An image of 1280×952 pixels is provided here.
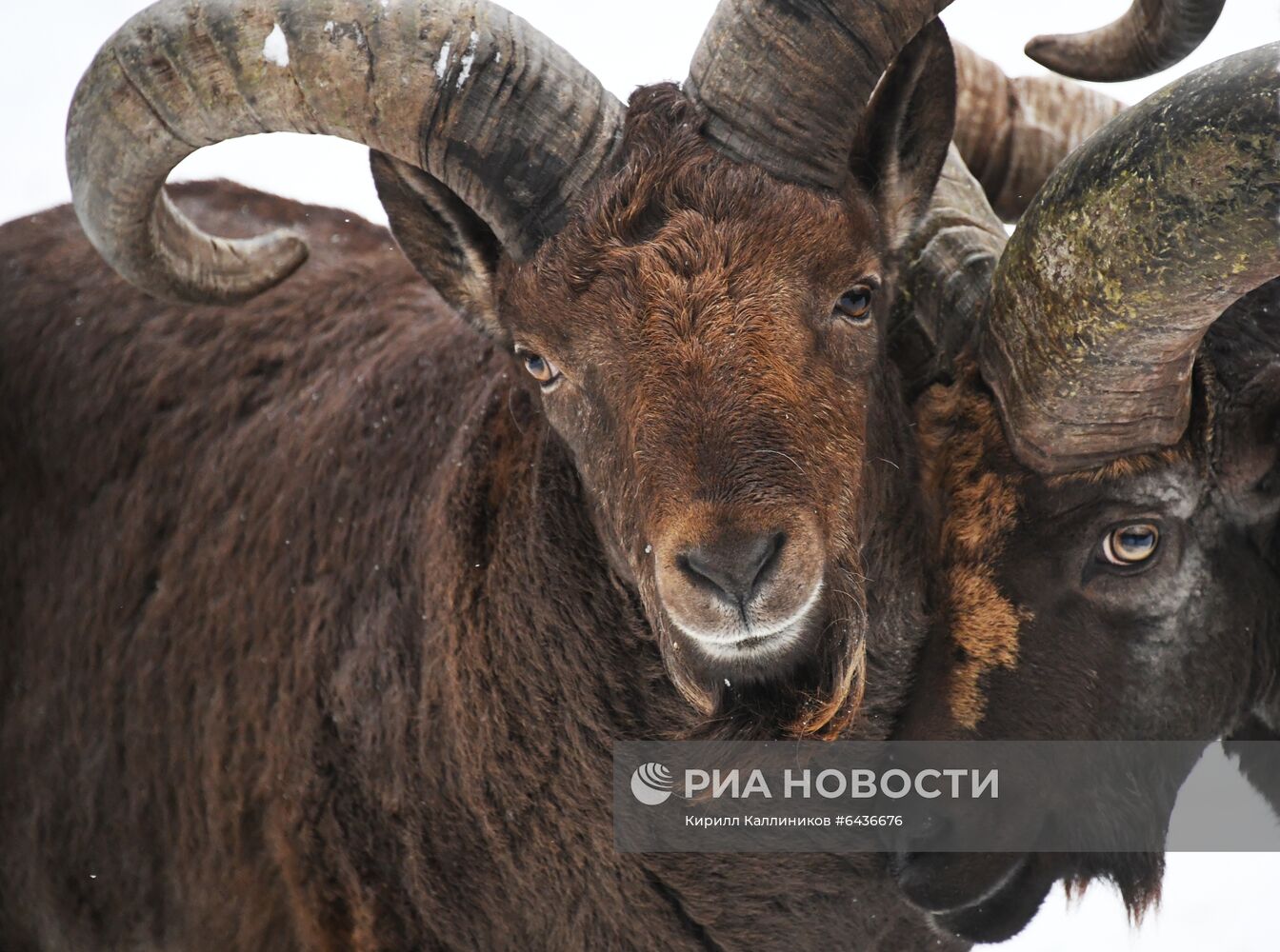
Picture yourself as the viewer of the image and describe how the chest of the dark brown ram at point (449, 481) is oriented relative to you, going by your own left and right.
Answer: facing the viewer and to the right of the viewer

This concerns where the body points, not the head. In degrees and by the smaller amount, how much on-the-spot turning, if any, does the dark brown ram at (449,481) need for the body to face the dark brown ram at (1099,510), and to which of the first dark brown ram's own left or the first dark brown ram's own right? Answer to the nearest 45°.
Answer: approximately 45° to the first dark brown ram's own left
